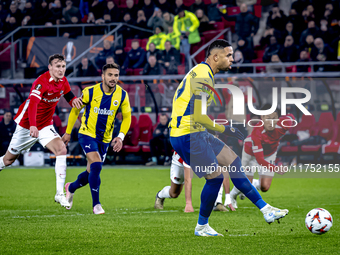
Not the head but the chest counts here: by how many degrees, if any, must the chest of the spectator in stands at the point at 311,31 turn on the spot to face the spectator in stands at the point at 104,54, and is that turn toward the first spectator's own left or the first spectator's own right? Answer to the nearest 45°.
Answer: approximately 90° to the first spectator's own right

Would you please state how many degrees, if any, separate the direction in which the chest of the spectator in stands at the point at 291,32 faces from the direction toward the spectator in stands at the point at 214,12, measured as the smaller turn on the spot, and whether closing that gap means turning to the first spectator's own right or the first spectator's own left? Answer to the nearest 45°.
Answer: approximately 90° to the first spectator's own right

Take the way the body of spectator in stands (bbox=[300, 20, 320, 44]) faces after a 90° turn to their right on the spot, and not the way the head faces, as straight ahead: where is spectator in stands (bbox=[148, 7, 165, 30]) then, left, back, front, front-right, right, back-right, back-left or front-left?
front

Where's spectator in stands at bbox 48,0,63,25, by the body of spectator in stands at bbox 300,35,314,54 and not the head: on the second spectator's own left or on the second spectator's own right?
on the second spectator's own right

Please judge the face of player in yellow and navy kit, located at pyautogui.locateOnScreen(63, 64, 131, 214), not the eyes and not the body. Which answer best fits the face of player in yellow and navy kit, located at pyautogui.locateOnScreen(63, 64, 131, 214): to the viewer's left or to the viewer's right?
to the viewer's right

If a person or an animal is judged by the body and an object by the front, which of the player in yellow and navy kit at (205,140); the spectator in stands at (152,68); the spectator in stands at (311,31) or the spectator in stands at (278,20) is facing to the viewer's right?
the player in yellow and navy kit

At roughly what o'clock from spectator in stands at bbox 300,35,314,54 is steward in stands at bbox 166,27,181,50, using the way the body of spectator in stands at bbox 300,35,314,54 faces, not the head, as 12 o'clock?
steward in stands at bbox 166,27,181,50 is roughly at 3 o'clock from spectator in stands at bbox 300,35,314,54.

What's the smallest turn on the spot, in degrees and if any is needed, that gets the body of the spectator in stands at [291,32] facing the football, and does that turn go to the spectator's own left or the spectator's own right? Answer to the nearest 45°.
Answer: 0° — they already face it

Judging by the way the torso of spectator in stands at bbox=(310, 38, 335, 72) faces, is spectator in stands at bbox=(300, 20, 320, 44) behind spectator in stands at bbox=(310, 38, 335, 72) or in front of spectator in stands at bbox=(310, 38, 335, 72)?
behind

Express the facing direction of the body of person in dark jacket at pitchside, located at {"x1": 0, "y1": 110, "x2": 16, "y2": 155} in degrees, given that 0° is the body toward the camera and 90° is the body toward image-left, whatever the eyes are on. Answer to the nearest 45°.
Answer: approximately 0°

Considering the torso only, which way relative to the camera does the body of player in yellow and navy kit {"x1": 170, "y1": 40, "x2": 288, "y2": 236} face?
to the viewer's right

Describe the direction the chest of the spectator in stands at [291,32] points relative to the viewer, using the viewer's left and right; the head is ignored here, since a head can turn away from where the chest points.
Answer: facing the viewer

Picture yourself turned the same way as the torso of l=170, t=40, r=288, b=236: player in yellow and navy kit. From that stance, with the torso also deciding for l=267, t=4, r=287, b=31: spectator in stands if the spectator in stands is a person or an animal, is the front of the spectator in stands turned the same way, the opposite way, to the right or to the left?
to the right

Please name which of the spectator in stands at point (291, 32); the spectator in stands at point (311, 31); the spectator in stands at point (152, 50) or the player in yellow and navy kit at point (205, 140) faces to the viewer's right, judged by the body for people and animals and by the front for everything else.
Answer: the player in yellow and navy kit

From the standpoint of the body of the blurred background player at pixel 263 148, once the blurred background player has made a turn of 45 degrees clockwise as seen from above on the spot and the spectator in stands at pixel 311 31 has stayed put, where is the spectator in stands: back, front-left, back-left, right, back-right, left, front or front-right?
back

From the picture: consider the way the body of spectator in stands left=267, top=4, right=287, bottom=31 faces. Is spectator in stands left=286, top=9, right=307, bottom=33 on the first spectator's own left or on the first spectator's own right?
on the first spectator's own left

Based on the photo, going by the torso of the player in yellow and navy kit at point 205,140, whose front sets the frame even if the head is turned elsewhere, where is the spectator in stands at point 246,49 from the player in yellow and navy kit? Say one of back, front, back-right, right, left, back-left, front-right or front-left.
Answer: left

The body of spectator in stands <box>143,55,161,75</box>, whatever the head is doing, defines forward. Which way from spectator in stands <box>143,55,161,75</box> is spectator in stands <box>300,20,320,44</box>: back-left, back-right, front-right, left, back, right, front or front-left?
left

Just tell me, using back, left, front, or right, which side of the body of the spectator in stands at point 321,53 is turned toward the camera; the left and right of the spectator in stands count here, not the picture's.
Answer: front
